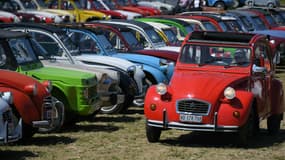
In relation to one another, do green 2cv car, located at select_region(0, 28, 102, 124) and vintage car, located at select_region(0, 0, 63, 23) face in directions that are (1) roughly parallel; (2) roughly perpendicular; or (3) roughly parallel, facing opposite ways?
roughly parallel

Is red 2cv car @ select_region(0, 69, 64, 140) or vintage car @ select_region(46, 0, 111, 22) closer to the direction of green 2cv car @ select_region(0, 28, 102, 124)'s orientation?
the red 2cv car

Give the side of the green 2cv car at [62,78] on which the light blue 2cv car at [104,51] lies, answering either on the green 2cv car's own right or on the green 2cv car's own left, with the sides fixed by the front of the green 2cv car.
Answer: on the green 2cv car's own left
